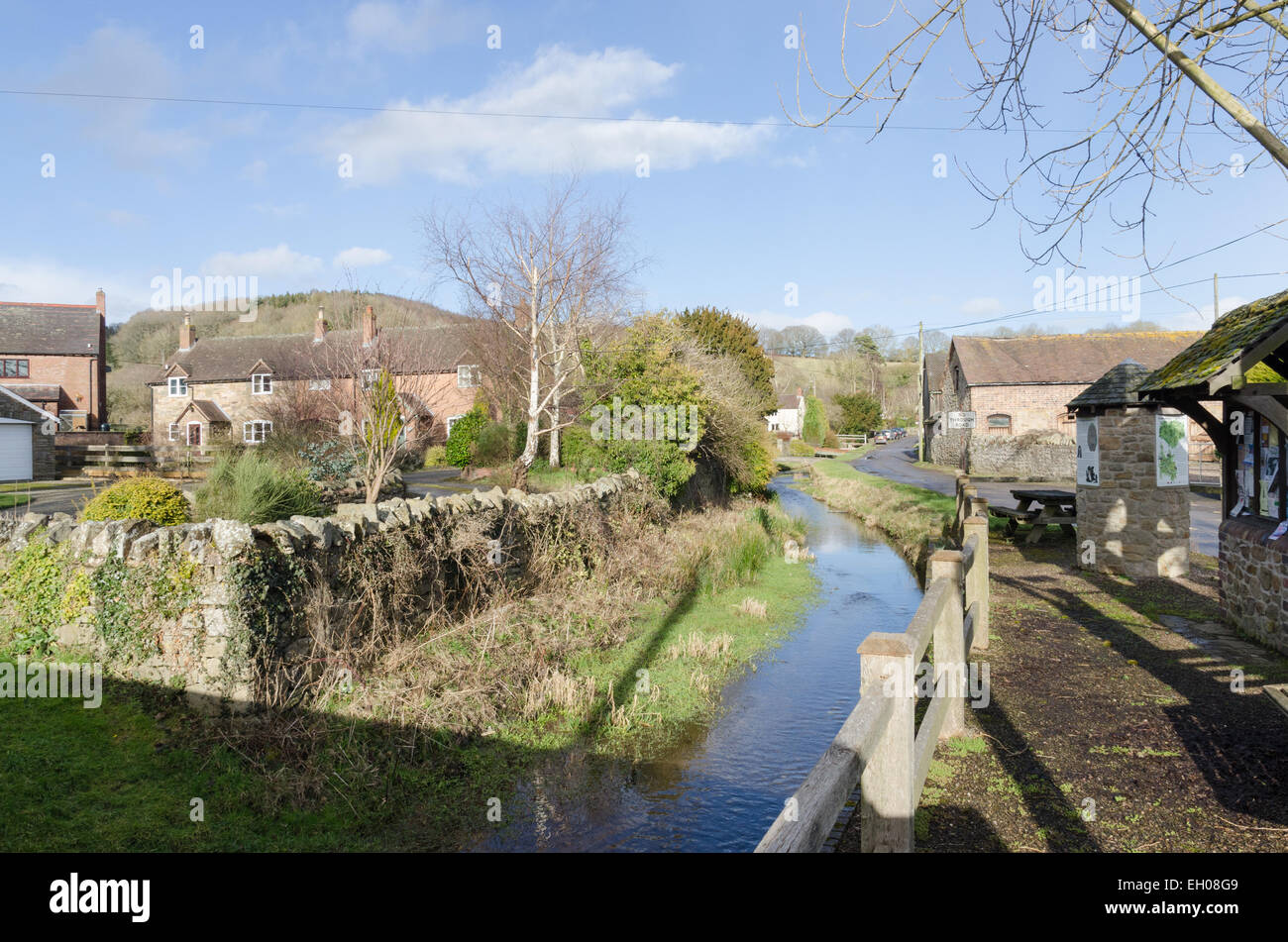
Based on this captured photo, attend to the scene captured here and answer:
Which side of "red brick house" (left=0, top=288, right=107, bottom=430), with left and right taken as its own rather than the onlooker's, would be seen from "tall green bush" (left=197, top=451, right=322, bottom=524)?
front

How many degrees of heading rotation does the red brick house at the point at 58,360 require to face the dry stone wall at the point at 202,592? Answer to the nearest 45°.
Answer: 0° — it already faces it

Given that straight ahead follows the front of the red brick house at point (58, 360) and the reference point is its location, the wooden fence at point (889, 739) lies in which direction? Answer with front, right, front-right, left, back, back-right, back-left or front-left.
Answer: front

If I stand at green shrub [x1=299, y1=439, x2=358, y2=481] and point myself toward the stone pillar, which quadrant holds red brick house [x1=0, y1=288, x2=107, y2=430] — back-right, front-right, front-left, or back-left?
back-left

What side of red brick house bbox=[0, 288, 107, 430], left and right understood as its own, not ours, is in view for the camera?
front

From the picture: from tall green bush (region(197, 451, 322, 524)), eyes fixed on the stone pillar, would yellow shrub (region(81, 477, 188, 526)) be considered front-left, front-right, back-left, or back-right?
back-right

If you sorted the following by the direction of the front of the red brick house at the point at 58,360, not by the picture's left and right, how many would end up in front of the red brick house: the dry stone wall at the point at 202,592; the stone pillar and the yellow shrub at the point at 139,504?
3

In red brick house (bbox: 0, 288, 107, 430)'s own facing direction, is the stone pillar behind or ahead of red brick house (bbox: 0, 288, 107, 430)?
ahead

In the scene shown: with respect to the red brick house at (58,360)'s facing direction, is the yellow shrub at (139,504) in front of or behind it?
in front
